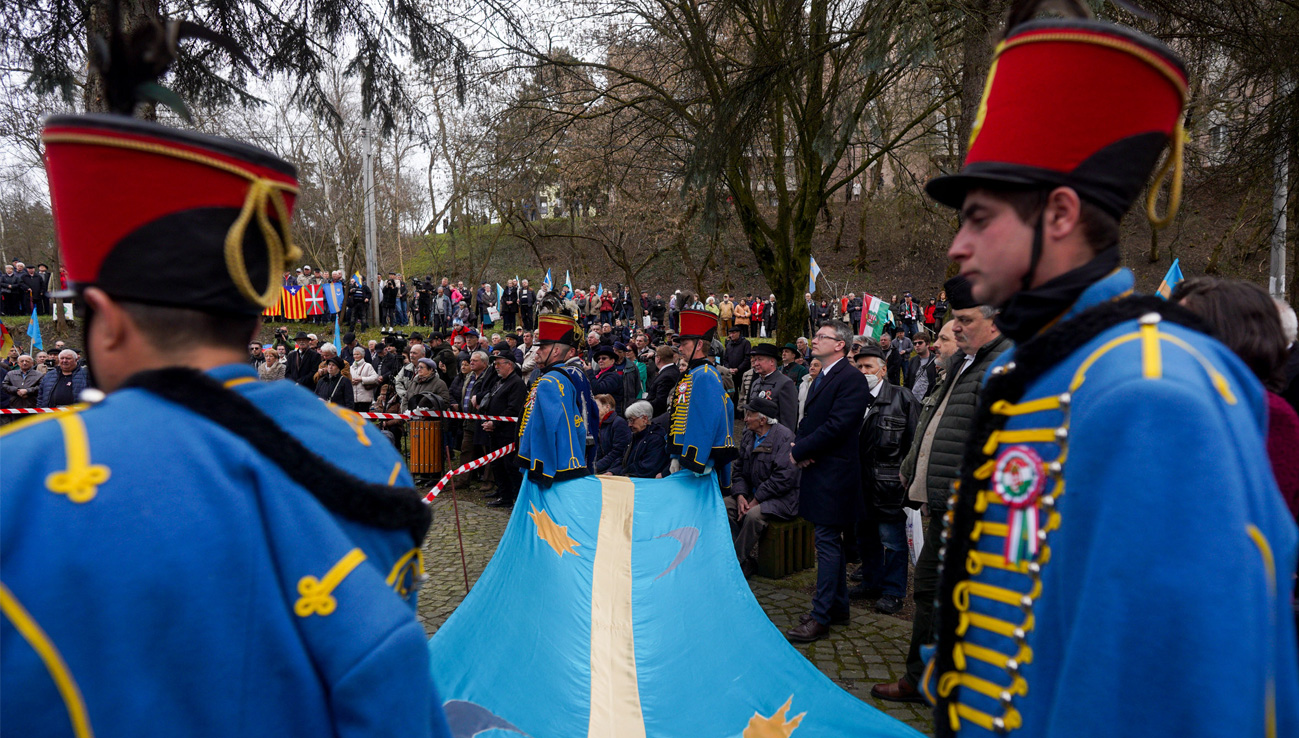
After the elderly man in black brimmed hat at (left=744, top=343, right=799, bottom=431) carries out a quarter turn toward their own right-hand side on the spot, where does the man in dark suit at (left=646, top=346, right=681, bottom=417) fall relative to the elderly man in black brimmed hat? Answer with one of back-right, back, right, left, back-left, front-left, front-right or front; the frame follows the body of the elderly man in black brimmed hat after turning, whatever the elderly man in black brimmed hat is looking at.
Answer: front

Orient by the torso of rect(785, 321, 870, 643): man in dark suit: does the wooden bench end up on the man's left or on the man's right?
on the man's right

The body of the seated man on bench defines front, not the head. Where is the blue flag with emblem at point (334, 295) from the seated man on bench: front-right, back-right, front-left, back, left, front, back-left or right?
right

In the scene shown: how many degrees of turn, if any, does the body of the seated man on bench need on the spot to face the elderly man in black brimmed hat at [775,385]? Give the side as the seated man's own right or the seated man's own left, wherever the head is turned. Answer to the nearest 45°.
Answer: approximately 135° to the seated man's own right

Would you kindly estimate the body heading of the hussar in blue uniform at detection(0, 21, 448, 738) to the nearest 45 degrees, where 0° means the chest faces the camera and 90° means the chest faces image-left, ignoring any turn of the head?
approximately 135°

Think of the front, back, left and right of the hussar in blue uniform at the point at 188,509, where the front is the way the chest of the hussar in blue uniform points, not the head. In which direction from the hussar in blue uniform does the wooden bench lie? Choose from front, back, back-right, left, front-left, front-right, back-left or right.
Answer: right

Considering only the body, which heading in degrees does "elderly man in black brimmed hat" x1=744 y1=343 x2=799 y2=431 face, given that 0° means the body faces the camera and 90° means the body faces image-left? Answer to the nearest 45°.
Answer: approximately 45°

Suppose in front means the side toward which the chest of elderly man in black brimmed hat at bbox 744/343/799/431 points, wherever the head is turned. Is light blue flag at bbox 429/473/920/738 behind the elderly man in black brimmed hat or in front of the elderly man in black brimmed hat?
in front

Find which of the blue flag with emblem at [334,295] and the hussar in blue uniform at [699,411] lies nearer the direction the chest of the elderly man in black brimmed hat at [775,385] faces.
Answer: the hussar in blue uniform
